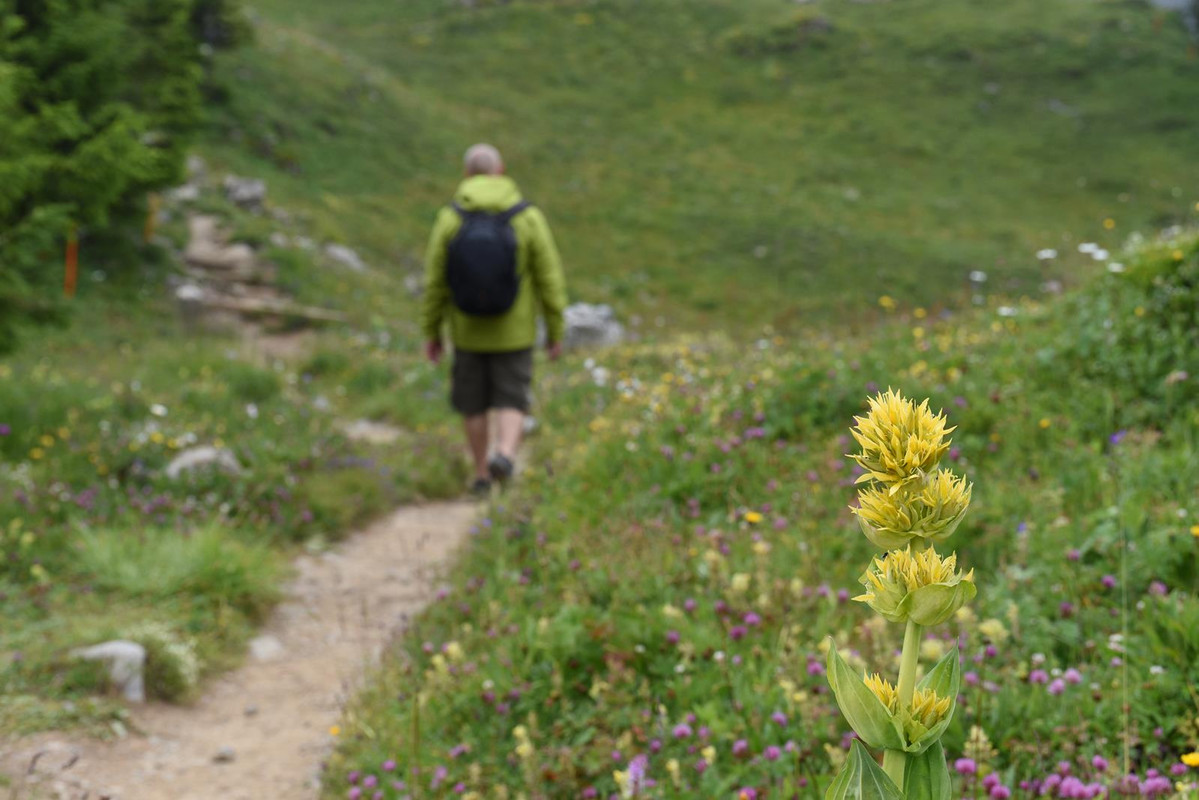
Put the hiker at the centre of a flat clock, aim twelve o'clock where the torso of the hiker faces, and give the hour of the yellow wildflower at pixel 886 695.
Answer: The yellow wildflower is roughly at 6 o'clock from the hiker.

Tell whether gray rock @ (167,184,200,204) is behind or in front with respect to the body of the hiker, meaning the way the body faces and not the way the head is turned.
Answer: in front

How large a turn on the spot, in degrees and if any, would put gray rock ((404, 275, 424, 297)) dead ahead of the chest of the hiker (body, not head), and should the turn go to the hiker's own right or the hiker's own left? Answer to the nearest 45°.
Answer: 0° — they already face it

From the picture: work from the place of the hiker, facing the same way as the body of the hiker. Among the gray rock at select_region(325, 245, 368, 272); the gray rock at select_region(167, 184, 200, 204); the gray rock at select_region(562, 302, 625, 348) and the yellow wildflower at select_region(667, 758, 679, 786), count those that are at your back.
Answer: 1

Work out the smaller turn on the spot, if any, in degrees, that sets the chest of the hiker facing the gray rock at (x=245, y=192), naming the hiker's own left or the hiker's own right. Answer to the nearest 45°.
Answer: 0° — they already face it

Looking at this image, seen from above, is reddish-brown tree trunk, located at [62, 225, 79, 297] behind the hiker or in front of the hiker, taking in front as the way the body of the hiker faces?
in front

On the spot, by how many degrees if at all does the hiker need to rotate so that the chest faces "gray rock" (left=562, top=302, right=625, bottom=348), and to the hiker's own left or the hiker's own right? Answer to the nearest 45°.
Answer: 0° — they already face it

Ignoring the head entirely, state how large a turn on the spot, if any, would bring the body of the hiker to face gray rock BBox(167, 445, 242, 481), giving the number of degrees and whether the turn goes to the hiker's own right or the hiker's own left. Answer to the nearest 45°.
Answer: approximately 90° to the hiker's own left

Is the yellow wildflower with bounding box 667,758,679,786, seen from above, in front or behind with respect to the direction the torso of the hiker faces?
behind

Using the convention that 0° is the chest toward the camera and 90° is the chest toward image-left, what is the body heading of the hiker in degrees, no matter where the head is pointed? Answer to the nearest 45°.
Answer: approximately 180°
